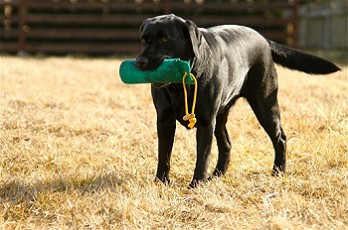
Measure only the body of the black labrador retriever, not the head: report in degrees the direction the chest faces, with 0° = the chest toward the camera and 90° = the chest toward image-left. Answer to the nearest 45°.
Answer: approximately 45°
